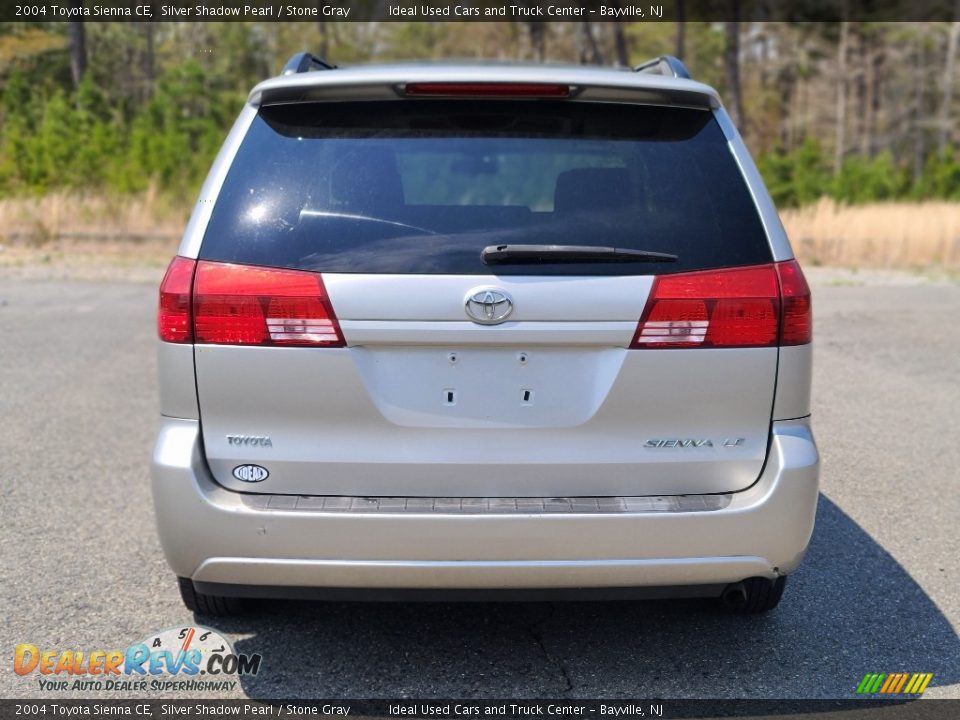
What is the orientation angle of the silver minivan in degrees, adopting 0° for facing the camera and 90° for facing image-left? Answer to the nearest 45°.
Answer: approximately 180°
